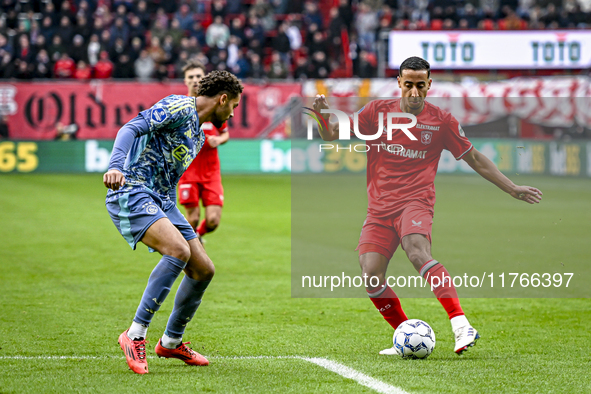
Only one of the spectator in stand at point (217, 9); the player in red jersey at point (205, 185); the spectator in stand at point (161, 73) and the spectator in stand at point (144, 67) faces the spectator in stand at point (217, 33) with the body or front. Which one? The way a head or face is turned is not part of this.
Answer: the spectator in stand at point (217, 9)

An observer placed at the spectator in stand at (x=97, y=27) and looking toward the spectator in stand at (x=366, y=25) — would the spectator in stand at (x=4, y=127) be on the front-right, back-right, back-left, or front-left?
back-right

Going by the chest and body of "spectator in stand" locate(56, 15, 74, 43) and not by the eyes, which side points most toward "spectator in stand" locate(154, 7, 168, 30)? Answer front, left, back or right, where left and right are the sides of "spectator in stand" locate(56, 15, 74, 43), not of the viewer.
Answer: left

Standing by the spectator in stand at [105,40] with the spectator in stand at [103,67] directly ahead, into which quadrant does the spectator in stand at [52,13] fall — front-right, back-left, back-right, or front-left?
back-right

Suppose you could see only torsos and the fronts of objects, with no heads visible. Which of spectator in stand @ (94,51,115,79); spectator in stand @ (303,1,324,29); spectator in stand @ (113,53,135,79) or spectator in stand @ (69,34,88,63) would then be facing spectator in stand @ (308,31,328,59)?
spectator in stand @ (303,1,324,29)

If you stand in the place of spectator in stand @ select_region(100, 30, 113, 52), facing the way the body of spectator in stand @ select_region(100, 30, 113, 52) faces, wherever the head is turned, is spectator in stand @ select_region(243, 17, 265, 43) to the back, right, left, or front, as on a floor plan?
left

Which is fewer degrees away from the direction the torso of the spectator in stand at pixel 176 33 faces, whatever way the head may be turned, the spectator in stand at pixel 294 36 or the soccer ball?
the soccer ball

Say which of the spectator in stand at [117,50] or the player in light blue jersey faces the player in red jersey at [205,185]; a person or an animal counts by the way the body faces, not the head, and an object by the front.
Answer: the spectator in stand

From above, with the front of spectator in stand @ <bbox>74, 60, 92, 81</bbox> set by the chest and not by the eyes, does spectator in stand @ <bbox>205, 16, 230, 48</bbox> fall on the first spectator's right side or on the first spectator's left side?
on the first spectator's left side

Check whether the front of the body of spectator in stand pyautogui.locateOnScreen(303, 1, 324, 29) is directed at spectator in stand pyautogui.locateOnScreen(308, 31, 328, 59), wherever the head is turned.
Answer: yes

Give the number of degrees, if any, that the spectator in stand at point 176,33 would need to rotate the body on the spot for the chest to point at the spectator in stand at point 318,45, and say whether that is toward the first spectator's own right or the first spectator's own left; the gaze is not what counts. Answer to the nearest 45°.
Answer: approximately 90° to the first spectator's own left

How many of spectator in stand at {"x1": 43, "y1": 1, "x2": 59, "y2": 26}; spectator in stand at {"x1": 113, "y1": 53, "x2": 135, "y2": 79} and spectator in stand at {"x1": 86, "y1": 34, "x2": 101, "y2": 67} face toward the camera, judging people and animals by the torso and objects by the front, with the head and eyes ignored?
3

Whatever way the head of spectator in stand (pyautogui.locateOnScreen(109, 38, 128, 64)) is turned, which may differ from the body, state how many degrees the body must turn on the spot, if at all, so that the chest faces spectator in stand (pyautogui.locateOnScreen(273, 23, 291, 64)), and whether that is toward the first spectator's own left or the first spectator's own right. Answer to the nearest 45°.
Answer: approximately 90° to the first spectator's own left

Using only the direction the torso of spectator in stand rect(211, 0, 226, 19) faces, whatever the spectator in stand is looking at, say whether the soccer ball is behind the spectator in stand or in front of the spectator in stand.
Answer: in front

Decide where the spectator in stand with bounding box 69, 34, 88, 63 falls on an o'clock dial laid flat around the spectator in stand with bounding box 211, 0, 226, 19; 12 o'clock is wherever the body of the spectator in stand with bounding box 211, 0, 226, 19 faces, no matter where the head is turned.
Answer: the spectator in stand with bounding box 69, 34, 88, 63 is roughly at 2 o'clock from the spectator in stand with bounding box 211, 0, 226, 19.

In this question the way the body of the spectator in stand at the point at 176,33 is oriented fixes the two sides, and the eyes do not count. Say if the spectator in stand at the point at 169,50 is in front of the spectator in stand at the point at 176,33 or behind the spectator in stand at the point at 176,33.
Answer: in front

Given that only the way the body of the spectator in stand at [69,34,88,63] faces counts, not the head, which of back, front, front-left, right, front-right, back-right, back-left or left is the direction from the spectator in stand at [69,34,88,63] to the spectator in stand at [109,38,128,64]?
left
